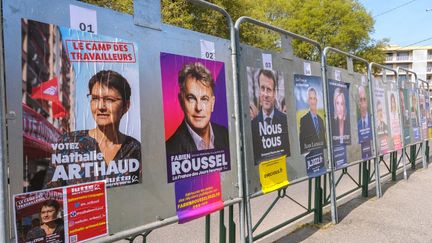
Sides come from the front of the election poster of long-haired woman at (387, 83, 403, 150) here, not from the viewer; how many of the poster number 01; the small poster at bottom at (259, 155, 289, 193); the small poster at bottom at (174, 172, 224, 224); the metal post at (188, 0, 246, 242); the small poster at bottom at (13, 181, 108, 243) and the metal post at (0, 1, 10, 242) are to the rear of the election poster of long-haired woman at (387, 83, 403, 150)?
0

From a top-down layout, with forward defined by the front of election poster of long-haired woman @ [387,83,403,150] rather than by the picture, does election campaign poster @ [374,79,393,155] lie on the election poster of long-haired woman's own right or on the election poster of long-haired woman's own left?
on the election poster of long-haired woman's own right

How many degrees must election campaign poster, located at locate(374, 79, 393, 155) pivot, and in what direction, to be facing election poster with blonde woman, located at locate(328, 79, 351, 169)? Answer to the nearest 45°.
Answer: approximately 45° to its right

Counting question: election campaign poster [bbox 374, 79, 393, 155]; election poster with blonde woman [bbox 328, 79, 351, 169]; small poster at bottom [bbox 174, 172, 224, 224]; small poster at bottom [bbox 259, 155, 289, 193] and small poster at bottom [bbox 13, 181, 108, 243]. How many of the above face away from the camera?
0

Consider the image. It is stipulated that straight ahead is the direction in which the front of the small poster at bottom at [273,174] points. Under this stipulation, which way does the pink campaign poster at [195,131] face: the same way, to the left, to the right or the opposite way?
the same way

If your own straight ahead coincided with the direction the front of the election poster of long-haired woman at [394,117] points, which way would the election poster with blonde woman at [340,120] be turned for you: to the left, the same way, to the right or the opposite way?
the same way

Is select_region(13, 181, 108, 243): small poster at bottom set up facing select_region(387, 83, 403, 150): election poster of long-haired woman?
no

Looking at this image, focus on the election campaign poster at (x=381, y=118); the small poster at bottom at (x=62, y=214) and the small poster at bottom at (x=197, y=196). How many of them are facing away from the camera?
0

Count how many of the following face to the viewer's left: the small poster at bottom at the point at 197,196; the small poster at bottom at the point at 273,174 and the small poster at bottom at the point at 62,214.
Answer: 0

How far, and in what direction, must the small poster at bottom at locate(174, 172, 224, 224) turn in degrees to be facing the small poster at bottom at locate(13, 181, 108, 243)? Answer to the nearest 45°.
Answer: approximately 90° to its right

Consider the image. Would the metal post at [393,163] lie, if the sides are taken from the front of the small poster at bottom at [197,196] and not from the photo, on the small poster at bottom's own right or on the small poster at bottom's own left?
on the small poster at bottom's own left

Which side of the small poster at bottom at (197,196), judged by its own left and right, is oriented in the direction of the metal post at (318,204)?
left
